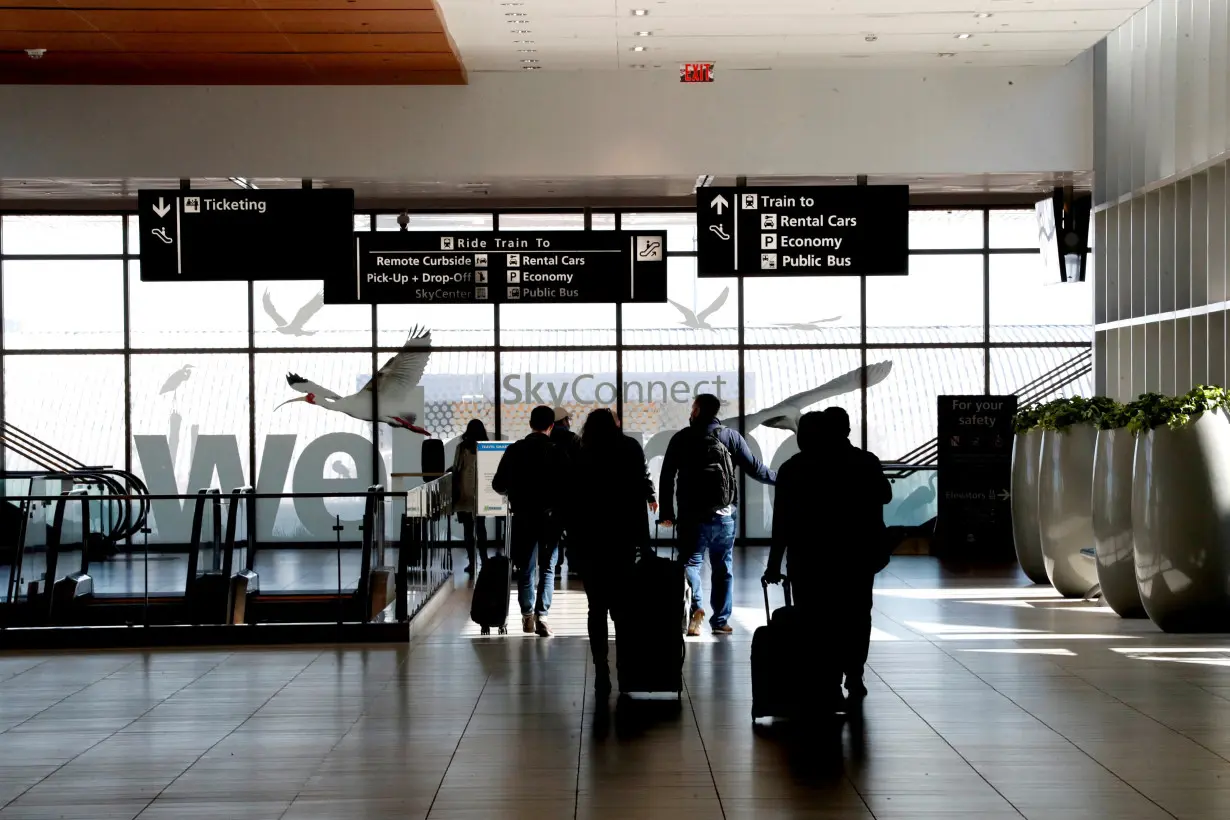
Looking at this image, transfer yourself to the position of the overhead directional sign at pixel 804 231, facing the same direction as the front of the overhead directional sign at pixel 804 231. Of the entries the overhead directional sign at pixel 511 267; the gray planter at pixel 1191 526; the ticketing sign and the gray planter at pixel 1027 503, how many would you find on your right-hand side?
2

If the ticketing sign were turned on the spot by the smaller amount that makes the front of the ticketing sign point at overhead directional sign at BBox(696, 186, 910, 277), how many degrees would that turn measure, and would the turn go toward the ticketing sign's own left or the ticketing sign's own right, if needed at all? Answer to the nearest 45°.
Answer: approximately 90° to the ticketing sign's own left

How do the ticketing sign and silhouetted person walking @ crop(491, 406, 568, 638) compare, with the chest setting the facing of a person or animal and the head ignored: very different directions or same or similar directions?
very different directions

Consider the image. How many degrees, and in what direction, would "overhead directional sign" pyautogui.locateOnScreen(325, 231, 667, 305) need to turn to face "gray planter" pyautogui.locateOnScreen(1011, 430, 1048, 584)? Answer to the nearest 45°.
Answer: approximately 90° to its left

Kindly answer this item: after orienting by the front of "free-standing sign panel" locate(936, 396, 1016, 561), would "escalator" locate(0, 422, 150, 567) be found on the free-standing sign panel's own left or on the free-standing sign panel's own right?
on the free-standing sign panel's own right

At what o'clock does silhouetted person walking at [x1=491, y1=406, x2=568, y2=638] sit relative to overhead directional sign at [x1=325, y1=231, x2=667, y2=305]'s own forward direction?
The silhouetted person walking is roughly at 12 o'clock from the overhead directional sign.

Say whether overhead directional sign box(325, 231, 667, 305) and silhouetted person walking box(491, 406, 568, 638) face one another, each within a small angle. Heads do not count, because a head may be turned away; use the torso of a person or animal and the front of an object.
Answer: yes

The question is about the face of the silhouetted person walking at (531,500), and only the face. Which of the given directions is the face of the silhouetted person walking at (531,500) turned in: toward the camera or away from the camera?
away from the camera
